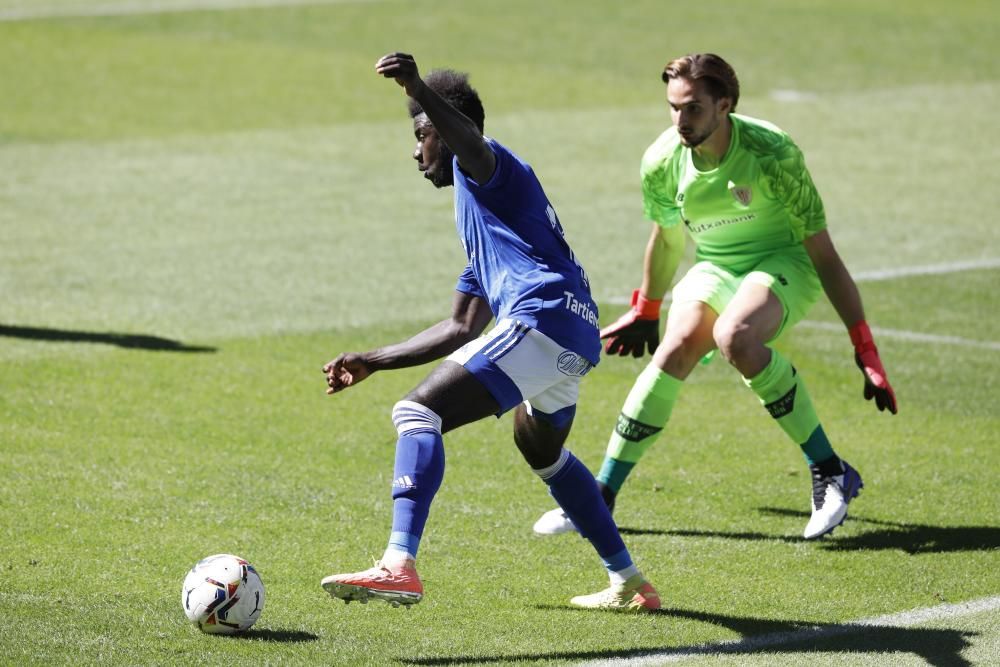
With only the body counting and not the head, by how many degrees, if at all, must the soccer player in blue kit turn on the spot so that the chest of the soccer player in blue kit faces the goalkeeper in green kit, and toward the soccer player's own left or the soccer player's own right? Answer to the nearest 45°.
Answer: approximately 135° to the soccer player's own right

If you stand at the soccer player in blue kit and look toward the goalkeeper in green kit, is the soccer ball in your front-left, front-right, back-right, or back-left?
back-left

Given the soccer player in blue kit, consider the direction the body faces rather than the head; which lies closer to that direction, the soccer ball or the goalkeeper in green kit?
the soccer ball

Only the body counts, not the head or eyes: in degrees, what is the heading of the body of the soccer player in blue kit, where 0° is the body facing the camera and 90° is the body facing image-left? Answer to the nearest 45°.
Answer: approximately 90°

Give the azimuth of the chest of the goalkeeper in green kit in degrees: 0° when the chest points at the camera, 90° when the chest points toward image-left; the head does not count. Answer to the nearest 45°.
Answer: approximately 45°

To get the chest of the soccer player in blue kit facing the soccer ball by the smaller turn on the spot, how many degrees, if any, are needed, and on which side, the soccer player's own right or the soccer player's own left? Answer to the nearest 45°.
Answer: approximately 45° to the soccer player's own left

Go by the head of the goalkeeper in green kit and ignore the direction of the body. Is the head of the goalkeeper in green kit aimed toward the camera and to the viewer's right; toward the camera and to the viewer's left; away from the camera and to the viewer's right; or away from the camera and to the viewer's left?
toward the camera and to the viewer's left

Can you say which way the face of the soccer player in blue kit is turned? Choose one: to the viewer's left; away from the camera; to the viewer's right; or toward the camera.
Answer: to the viewer's left
